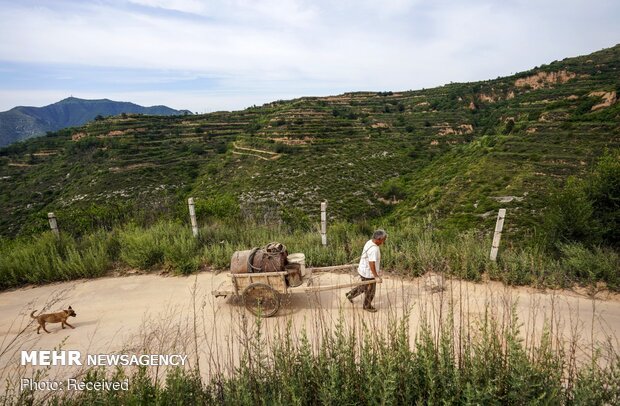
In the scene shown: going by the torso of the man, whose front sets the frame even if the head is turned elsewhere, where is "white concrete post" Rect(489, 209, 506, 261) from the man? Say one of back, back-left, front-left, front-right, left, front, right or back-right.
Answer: front-left

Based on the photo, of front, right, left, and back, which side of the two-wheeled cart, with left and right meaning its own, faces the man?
front

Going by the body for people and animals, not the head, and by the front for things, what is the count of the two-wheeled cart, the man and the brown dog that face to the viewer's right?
3

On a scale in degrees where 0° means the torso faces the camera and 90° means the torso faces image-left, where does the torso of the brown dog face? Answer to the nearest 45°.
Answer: approximately 270°

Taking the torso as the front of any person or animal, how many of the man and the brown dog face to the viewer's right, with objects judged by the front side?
2

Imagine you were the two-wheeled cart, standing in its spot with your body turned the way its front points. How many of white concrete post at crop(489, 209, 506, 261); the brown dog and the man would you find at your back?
1

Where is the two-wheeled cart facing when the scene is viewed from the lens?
facing to the right of the viewer

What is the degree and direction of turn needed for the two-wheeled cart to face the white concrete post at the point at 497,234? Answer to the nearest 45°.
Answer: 0° — it already faces it

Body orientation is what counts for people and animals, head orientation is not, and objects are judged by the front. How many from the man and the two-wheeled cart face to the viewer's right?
2

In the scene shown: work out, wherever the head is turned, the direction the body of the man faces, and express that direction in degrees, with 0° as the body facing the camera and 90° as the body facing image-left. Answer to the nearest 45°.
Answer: approximately 270°

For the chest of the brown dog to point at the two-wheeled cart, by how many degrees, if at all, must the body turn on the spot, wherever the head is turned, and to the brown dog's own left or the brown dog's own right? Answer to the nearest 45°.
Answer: approximately 45° to the brown dog's own right

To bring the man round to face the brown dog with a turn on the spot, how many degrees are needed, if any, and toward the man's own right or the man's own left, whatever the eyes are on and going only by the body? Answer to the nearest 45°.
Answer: approximately 180°
